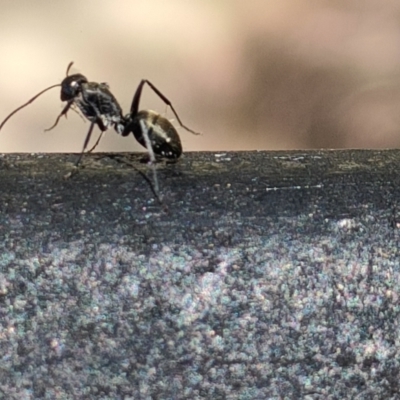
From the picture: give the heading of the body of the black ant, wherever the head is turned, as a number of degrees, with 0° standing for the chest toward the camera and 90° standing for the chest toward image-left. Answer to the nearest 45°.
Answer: approximately 90°
